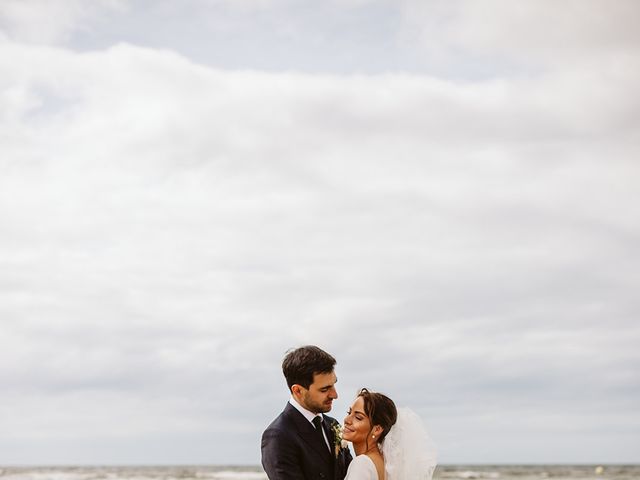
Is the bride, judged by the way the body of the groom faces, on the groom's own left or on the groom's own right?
on the groom's own left

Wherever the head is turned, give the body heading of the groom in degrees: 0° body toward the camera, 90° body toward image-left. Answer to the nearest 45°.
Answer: approximately 315°

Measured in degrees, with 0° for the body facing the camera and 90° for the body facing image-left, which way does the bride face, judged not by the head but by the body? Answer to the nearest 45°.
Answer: approximately 90°

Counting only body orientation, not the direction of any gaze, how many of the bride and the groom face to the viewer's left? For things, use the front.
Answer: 1

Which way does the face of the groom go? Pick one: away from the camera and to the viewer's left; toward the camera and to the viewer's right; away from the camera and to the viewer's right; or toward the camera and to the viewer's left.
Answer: toward the camera and to the viewer's right
